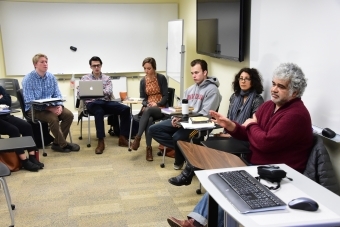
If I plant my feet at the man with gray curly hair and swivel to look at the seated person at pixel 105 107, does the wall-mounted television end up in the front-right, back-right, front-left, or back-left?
front-right

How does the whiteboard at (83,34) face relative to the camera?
toward the camera

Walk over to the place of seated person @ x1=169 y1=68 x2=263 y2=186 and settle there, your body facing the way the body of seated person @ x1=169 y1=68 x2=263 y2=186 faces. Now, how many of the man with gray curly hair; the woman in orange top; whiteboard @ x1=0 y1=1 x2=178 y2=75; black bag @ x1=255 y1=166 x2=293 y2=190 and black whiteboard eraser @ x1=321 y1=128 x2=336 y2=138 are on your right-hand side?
2

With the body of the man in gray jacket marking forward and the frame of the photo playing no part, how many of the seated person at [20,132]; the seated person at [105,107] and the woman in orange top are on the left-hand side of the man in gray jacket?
0

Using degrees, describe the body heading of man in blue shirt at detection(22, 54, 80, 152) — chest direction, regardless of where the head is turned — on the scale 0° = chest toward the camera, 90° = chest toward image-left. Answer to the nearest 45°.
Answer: approximately 315°

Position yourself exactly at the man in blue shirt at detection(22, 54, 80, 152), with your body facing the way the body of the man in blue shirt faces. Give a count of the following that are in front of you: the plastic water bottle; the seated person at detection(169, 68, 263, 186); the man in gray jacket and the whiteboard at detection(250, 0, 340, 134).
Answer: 4

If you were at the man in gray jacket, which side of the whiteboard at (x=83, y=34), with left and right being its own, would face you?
front

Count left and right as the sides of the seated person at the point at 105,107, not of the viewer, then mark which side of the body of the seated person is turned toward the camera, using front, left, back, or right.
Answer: front

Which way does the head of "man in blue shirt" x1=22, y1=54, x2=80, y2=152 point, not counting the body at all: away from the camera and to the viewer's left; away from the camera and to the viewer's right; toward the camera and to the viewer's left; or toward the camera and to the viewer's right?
toward the camera and to the viewer's right

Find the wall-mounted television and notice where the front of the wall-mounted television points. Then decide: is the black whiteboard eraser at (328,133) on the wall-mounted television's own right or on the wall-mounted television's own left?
on the wall-mounted television's own left

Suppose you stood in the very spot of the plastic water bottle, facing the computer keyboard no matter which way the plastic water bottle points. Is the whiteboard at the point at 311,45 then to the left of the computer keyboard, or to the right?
left
